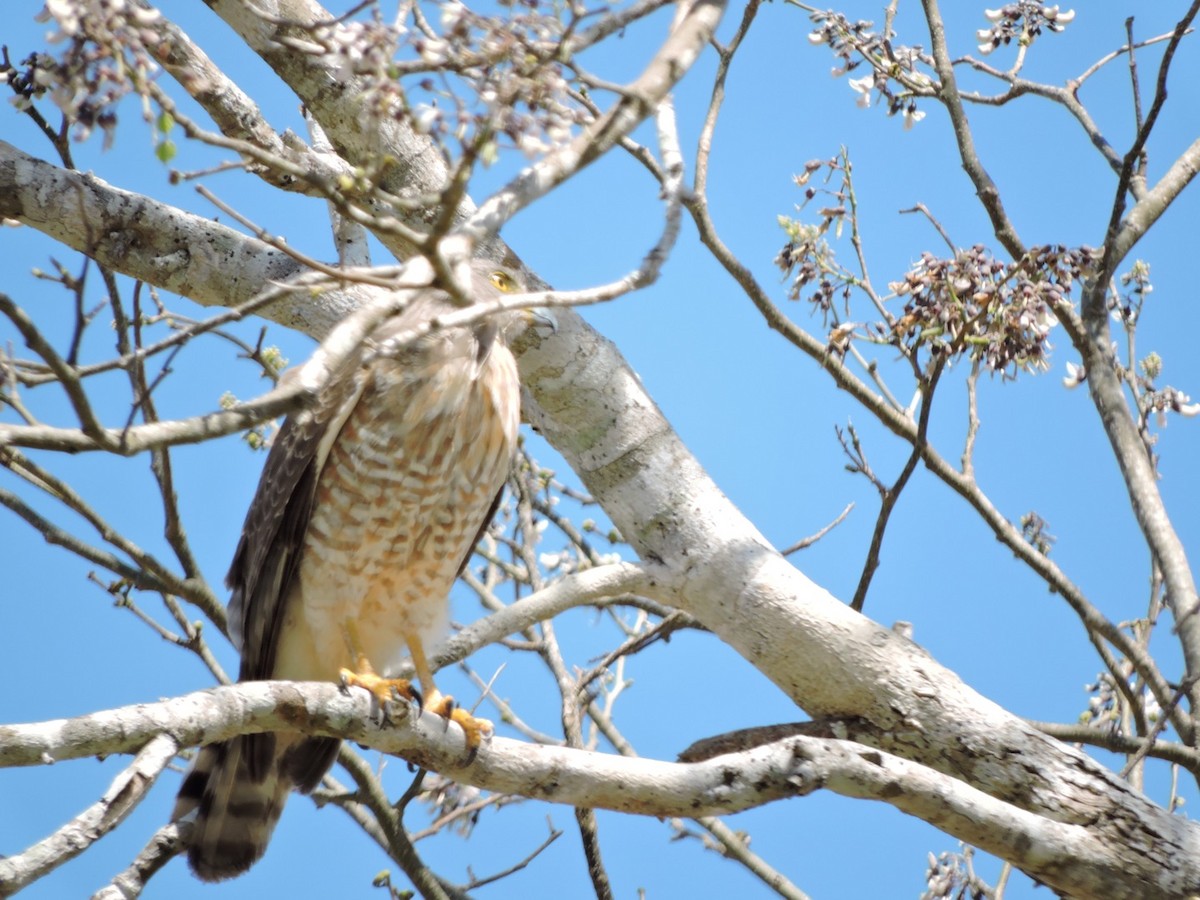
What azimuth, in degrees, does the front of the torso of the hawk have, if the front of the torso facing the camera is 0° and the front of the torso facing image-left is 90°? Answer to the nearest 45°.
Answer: approximately 315°
